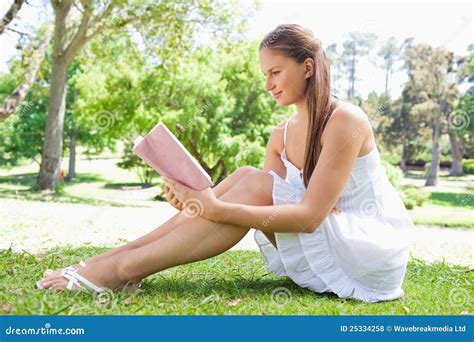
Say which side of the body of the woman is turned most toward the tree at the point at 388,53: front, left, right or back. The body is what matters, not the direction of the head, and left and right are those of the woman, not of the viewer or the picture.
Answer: right

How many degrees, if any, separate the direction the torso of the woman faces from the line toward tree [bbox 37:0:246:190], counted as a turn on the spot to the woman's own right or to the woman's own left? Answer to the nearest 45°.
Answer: approximately 90° to the woman's own right

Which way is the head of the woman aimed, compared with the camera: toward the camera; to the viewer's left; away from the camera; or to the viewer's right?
to the viewer's left

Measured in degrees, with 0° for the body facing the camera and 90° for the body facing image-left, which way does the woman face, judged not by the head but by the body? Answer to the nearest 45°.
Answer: approximately 90°

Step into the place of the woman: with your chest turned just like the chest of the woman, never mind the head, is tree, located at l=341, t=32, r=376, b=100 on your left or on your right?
on your right

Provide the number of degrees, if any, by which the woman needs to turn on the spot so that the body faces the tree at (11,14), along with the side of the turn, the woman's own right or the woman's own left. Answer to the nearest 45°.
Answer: approximately 45° to the woman's own right

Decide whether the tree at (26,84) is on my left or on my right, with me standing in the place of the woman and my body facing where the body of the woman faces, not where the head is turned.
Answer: on my right
